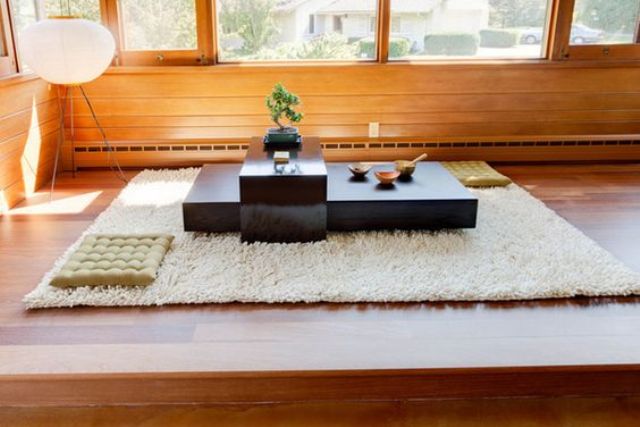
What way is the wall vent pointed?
toward the camera

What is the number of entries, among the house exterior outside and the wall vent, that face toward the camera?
2

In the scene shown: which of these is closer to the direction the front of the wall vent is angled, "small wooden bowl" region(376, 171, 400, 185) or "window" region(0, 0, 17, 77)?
the small wooden bowl

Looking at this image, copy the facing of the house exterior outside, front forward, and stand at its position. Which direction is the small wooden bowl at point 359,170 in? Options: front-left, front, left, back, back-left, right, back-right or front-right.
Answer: front

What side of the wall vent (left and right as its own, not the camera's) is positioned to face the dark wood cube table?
front

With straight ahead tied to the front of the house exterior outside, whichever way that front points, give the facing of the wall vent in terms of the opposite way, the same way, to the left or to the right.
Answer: the same way

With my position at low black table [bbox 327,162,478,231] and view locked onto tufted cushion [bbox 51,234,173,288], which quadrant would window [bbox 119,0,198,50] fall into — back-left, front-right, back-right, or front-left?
front-right

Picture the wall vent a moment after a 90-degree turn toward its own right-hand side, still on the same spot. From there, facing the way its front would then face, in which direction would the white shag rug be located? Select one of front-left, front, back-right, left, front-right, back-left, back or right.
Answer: left

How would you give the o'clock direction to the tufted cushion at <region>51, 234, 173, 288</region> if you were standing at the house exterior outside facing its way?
The tufted cushion is roughly at 1 o'clock from the house exterior outside.

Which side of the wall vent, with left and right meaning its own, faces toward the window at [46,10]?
right

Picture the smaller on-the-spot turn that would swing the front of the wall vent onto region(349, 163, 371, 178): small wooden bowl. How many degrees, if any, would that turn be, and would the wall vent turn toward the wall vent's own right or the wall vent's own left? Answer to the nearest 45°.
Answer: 0° — it already faces it

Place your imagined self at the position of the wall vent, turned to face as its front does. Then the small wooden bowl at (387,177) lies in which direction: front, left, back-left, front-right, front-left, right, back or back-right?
front

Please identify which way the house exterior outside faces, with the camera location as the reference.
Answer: facing the viewer

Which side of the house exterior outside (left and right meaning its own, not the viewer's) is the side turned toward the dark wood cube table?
front
